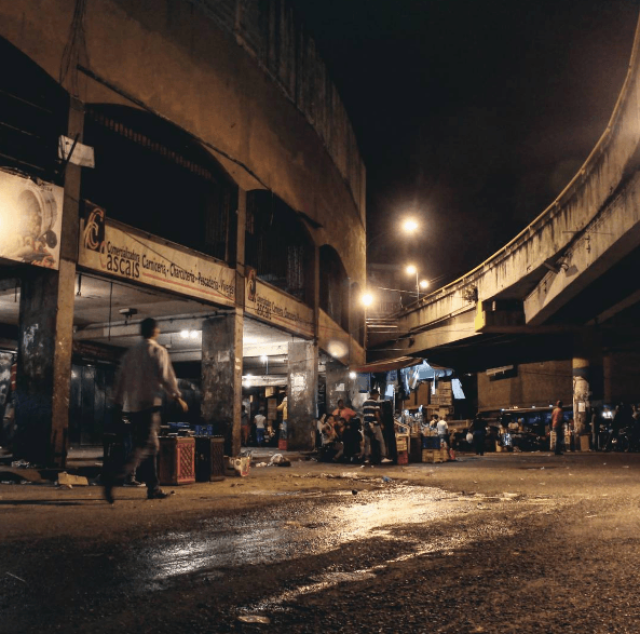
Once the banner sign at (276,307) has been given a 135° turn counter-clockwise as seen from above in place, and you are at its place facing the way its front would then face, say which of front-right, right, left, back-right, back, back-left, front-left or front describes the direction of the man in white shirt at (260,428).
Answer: front

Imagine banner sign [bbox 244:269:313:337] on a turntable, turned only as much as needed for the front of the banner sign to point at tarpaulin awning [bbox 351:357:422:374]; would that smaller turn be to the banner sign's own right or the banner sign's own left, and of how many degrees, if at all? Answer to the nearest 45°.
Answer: approximately 90° to the banner sign's own left

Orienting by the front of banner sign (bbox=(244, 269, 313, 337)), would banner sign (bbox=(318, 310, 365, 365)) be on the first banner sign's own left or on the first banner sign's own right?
on the first banner sign's own left

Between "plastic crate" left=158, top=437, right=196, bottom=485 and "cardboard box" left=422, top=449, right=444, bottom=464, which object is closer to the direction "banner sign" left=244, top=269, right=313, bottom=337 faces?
the cardboard box

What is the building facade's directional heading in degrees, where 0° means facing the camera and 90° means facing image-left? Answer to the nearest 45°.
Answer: approximately 315°

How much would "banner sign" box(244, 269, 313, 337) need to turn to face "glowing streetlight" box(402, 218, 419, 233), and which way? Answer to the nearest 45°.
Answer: approximately 90° to its left

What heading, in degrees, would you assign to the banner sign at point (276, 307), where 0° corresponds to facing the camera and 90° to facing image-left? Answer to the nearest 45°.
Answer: approximately 315°

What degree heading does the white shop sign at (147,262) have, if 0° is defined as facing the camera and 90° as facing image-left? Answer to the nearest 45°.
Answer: approximately 315°
